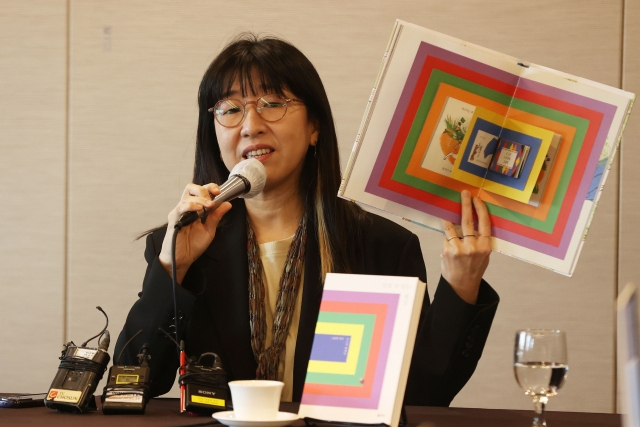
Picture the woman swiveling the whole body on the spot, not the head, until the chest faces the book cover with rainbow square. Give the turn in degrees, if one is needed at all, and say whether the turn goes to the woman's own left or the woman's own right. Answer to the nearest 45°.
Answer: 0° — they already face it

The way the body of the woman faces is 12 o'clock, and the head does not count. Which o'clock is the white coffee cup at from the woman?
The white coffee cup is roughly at 12 o'clock from the woman.

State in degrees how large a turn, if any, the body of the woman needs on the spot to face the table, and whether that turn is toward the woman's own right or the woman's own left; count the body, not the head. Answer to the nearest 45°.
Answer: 0° — they already face it

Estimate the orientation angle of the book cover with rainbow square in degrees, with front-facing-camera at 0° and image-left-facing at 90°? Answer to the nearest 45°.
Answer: approximately 0°

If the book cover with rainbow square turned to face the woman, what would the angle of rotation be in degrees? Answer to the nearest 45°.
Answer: approximately 180°

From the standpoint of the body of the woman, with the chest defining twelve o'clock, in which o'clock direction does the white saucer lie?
The white saucer is roughly at 12 o'clock from the woman.

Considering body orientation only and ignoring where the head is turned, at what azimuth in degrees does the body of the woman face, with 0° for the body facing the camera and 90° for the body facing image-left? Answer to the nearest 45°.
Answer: approximately 0°
